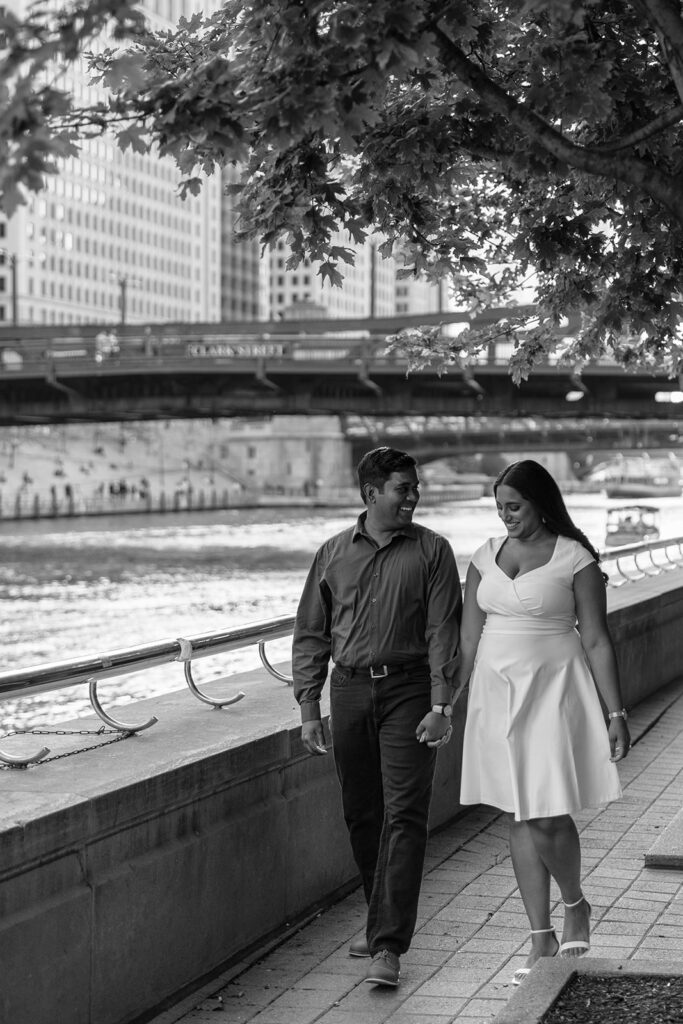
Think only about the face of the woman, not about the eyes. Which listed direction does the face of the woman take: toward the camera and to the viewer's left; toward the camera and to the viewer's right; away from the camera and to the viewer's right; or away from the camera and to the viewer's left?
toward the camera and to the viewer's left

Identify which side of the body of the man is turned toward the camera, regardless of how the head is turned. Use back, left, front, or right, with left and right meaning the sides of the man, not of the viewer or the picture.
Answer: front

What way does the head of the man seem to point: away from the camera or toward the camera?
toward the camera

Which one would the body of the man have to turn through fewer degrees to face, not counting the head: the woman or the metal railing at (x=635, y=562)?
the woman

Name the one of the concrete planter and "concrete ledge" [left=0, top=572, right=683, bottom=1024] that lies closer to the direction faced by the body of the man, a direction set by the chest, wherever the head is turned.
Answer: the concrete planter

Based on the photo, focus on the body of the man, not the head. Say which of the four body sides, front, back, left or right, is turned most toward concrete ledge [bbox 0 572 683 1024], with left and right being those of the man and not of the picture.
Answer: right

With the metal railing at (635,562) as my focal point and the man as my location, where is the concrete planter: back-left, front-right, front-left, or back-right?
back-right

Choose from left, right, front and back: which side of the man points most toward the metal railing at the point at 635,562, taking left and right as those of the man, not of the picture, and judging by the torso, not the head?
back

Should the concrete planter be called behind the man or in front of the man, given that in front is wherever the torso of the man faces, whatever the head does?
in front

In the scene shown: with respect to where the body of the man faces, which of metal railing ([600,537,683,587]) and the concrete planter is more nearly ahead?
the concrete planter
